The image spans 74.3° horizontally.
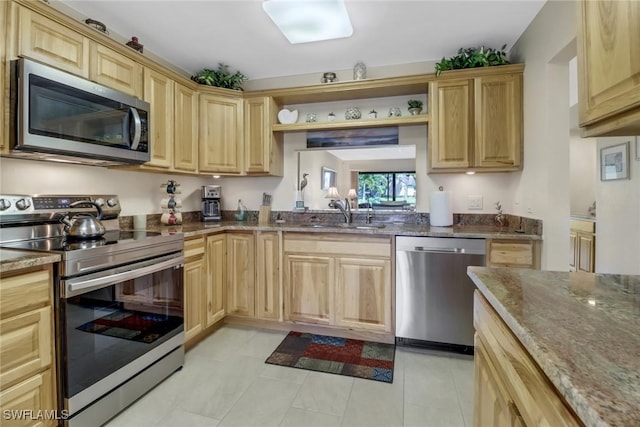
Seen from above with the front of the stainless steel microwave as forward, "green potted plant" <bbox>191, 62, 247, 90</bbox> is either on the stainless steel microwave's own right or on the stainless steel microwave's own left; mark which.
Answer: on the stainless steel microwave's own left

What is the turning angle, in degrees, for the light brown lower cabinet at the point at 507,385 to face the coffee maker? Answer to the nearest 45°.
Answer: approximately 45° to its right

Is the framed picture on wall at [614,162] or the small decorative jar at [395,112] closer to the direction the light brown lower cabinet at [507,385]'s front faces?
the small decorative jar

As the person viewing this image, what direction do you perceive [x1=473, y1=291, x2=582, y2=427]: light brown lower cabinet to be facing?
facing to the left of the viewer

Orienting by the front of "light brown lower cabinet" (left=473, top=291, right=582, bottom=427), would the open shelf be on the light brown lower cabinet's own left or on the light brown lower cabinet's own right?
on the light brown lower cabinet's own right

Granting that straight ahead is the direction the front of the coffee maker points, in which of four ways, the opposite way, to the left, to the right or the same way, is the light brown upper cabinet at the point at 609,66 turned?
to the right
